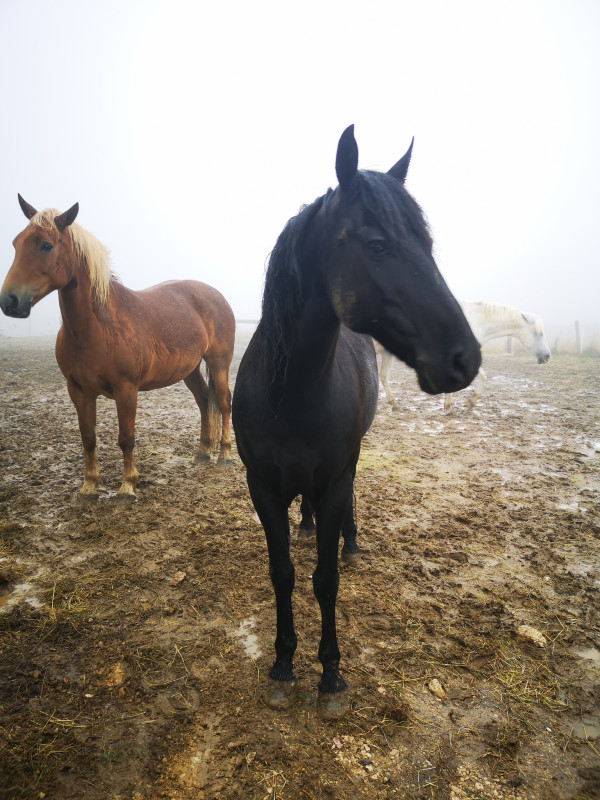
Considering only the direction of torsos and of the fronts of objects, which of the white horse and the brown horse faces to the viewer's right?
the white horse

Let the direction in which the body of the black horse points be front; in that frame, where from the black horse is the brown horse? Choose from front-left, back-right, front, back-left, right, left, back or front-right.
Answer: back-right

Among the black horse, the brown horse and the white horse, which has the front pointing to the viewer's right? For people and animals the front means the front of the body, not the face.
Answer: the white horse

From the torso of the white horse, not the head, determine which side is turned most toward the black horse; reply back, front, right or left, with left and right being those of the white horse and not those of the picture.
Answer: right

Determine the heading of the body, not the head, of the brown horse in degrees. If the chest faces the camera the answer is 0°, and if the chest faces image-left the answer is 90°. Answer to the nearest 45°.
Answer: approximately 45°

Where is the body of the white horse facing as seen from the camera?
to the viewer's right

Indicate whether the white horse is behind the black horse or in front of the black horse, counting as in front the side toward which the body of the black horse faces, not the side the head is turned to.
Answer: behind
